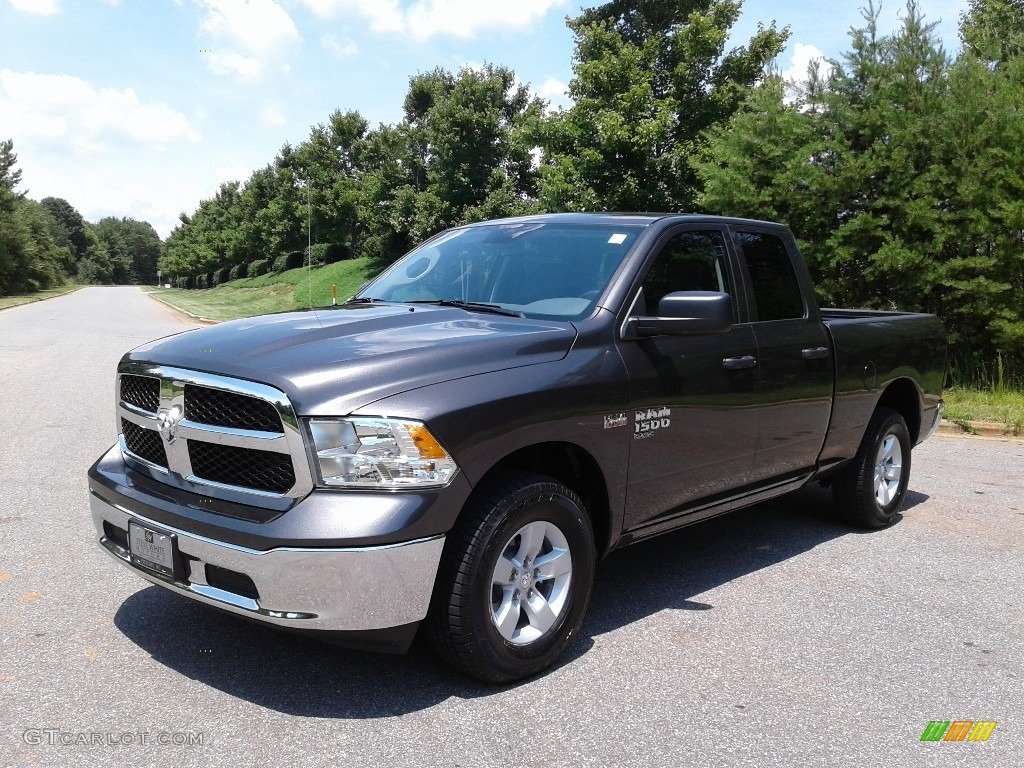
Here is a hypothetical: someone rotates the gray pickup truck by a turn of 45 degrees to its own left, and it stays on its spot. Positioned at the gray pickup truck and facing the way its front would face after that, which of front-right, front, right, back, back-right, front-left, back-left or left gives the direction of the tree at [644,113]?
back

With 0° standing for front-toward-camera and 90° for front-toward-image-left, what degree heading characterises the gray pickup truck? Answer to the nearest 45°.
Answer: approximately 45°

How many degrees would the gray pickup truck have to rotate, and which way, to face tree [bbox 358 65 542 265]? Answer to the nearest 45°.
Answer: approximately 135° to its right
